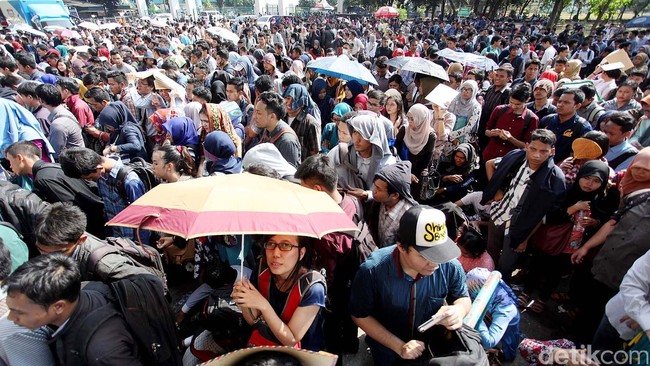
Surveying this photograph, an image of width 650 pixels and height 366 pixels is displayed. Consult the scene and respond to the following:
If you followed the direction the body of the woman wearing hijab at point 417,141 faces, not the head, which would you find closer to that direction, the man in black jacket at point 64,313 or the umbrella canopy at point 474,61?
the man in black jacket

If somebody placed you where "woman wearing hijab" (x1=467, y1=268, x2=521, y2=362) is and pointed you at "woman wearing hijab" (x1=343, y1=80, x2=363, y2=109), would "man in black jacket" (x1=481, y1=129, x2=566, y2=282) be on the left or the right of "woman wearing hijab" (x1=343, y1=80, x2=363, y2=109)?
right

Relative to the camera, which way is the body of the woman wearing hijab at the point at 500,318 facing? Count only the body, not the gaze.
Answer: to the viewer's left

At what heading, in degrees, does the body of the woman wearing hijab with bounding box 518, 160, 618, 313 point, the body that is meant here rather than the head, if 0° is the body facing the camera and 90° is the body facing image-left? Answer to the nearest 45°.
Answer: approximately 45°
